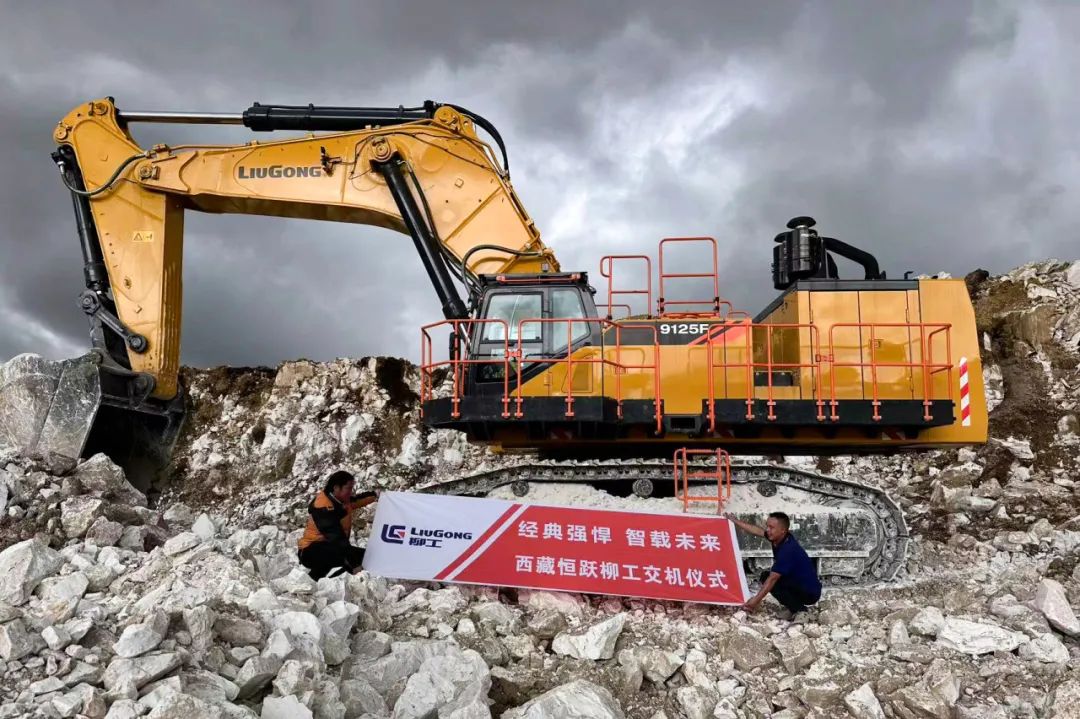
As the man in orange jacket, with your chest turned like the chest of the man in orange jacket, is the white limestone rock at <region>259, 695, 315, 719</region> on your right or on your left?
on your right

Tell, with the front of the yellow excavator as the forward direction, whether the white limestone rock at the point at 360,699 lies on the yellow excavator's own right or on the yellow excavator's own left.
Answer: on the yellow excavator's own left

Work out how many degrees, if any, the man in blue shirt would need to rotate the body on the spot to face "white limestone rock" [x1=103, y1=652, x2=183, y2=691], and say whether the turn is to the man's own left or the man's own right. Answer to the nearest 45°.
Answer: approximately 45° to the man's own left

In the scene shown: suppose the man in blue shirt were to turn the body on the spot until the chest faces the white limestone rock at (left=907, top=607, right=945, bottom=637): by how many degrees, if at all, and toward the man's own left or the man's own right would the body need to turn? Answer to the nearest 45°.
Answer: approximately 180°

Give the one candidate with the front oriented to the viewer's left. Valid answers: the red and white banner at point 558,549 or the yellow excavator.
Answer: the yellow excavator

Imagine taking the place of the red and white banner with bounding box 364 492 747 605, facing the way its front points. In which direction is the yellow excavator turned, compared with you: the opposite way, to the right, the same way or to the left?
to the right

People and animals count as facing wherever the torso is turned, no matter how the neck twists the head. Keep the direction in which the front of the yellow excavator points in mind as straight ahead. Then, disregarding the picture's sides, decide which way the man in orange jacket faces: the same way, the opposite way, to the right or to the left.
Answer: the opposite way

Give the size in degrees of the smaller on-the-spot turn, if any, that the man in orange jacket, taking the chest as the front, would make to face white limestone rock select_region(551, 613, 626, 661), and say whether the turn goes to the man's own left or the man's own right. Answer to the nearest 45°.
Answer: approximately 45° to the man's own right

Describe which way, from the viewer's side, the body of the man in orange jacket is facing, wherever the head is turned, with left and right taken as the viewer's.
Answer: facing to the right of the viewer

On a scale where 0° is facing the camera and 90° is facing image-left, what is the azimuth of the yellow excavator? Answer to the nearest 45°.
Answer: approximately 90°

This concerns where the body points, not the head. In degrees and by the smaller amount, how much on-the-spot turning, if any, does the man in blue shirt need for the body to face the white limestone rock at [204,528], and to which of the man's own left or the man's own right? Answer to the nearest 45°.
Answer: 0° — they already face it

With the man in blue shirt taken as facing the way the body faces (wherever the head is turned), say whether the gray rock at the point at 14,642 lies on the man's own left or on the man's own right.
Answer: on the man's own left
